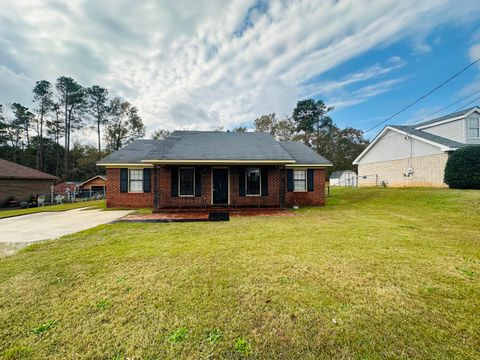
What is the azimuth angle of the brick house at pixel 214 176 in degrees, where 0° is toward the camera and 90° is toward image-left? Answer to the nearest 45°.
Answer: approximately 0°

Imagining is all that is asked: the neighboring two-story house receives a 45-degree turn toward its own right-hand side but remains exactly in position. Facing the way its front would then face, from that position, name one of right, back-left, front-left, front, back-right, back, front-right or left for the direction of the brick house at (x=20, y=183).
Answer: front-right

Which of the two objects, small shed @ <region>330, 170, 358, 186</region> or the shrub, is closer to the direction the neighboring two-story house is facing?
the shrub

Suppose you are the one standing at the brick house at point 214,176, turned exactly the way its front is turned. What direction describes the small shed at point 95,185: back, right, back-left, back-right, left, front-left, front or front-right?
back-right

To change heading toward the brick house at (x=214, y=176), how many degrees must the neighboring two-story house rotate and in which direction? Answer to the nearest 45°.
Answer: approximately 90° to its right

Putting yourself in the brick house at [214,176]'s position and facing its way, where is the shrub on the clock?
The shrub is roughly at 9 o'clock from the brick house.

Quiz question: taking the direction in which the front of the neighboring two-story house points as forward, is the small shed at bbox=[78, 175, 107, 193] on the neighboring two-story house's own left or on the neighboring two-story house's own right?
on the neighboring two-story house's own right

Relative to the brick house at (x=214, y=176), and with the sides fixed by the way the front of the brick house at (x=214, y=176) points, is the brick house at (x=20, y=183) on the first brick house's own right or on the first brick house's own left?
on the first brick house's own right

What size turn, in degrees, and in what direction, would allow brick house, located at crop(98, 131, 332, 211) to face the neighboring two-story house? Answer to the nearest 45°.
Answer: approximately 90° to its left

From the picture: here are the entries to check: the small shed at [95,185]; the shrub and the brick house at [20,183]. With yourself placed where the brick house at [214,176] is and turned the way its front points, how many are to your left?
1

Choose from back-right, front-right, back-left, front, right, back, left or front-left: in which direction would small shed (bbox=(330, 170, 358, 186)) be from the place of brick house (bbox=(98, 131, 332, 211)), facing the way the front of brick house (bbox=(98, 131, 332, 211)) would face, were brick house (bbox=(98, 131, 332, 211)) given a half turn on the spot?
front-right
